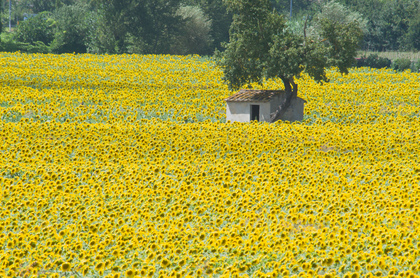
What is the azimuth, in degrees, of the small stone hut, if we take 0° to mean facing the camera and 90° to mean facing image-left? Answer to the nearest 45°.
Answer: approximately 45°
